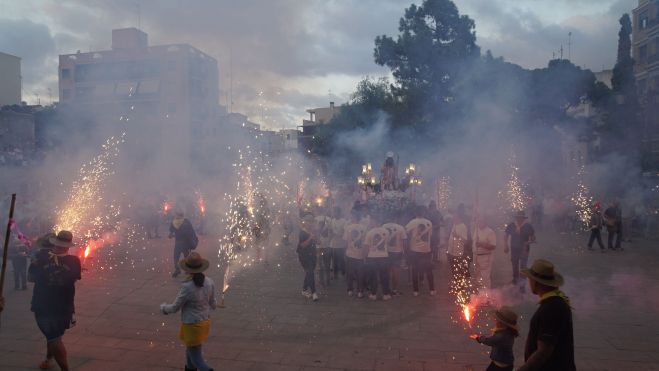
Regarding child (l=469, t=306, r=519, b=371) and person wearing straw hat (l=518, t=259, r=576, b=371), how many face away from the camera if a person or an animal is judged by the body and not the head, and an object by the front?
0

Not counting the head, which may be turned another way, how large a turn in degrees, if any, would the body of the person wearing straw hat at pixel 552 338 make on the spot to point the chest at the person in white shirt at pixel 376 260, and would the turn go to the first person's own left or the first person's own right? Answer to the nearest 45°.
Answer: approximately 45° to the first person's own right

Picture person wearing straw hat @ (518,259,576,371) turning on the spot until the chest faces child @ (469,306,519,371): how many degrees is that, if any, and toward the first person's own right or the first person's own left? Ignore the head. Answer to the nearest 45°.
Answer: approximately 45° to the first person's own right

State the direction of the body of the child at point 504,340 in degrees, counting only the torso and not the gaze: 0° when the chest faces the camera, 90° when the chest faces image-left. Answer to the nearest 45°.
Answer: approximately 90°

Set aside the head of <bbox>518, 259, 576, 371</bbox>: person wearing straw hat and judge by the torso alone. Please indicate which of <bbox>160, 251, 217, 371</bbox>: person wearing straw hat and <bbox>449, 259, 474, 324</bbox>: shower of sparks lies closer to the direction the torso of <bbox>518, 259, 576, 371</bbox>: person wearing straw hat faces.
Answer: the person wearing straw hat

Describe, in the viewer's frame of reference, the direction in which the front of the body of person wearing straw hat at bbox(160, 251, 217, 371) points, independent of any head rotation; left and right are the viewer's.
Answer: facing away from the viewer and to the left of the viewer

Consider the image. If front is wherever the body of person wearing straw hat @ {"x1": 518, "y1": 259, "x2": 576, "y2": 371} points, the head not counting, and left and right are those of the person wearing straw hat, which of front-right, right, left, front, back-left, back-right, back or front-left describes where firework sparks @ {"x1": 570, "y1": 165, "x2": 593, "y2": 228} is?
right

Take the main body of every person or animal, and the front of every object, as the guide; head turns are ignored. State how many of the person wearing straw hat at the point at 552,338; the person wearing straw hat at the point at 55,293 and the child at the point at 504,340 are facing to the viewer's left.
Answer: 2

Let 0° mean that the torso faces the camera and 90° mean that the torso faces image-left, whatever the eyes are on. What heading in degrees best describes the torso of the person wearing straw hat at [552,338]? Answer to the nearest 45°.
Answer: approximately 90°

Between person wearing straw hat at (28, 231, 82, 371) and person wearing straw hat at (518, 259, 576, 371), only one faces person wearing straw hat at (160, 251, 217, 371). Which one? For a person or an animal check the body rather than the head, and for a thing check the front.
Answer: person wearing straw hat at (518, 259, 576, 371)

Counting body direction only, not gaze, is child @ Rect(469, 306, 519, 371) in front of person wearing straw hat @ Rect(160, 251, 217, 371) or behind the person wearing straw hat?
behind

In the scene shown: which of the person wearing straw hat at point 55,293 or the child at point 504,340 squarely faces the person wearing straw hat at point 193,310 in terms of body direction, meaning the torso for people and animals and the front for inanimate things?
the child
